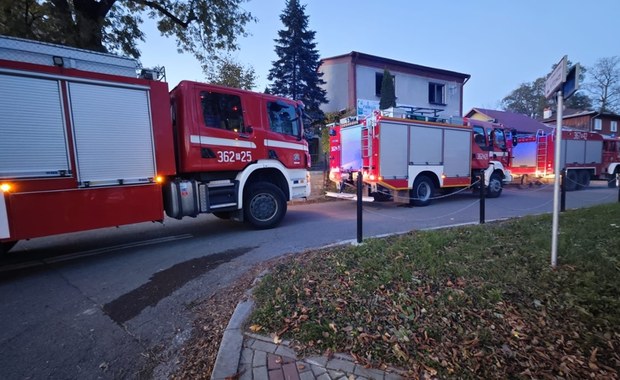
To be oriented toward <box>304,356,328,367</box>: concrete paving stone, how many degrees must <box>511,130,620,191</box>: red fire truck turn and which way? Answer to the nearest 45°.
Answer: approximately 135° to its right

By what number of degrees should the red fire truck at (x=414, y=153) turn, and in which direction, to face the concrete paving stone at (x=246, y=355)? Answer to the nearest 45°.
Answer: approximately 135° to its right

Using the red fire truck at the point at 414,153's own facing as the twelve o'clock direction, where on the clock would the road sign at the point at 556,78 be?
The road sign is roughly at 4 o'clock from the red fire truck.

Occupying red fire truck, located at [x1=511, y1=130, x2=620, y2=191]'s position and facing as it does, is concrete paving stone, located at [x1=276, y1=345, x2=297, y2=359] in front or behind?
behind

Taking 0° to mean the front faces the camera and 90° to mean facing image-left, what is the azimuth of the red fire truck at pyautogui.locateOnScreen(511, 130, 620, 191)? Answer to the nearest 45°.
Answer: approximately 225°

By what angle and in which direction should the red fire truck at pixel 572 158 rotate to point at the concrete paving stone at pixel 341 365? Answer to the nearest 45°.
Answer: approximately 135° to its right

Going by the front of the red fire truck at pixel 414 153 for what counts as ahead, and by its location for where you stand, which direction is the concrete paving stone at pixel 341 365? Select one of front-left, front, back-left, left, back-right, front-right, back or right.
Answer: back-right

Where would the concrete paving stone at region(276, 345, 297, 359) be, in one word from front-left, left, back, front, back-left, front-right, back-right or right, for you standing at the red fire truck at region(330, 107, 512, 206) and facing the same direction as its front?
back-right

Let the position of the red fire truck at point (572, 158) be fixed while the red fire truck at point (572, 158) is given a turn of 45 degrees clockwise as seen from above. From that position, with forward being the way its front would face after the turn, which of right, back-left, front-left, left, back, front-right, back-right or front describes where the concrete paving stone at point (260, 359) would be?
right

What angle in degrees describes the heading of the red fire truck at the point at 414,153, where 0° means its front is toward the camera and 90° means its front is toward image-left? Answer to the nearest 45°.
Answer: approximately 225°

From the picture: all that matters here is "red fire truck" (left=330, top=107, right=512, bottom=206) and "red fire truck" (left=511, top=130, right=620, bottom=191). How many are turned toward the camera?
0

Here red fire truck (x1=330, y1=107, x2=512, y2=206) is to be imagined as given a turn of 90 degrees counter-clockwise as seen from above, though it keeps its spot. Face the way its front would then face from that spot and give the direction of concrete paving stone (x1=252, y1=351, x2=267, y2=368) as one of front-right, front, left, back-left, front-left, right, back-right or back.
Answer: back-left

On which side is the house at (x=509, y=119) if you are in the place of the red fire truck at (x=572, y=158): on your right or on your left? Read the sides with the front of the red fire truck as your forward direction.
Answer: on your left

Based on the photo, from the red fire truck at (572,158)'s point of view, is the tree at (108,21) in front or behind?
behind
